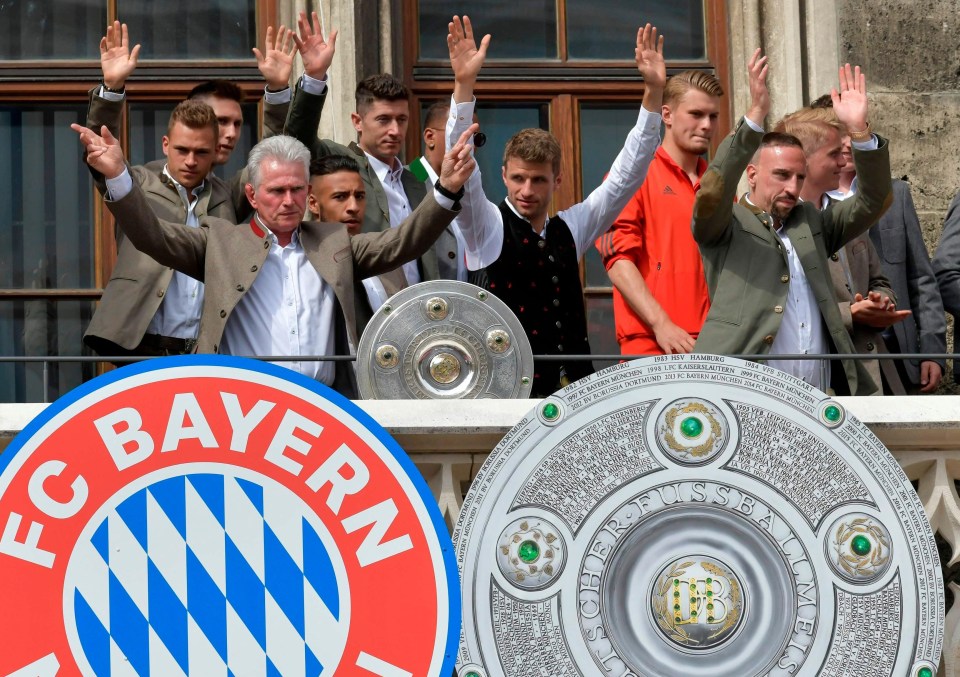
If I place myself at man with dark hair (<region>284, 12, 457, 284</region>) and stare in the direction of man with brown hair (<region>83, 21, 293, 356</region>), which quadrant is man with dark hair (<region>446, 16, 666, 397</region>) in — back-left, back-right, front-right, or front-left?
back-left

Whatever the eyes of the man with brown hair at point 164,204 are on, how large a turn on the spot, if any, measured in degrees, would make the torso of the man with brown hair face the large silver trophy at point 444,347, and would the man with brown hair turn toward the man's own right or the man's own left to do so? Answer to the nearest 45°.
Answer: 0° — they already face it

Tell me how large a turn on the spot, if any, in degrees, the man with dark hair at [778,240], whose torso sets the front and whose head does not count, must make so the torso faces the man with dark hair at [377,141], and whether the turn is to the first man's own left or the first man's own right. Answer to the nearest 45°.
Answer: approximately 135° to the first man's own right
